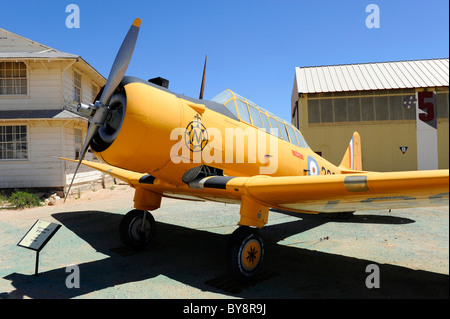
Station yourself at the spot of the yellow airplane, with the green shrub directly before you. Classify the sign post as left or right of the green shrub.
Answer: left

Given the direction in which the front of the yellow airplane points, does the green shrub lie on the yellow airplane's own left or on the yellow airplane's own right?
on the yellow airplane's own right

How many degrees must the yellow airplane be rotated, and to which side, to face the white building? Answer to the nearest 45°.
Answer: approximately 90° to its right

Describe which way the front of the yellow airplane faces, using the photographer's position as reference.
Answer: facing the viewer and to the left of the viewer

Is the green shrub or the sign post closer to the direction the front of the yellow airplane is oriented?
the sign post

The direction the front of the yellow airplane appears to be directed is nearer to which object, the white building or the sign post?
the sign post

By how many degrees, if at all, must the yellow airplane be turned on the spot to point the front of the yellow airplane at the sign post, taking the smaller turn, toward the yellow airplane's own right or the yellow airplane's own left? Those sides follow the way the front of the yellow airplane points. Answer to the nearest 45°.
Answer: approximately 45° to the yellow airplane's own right
